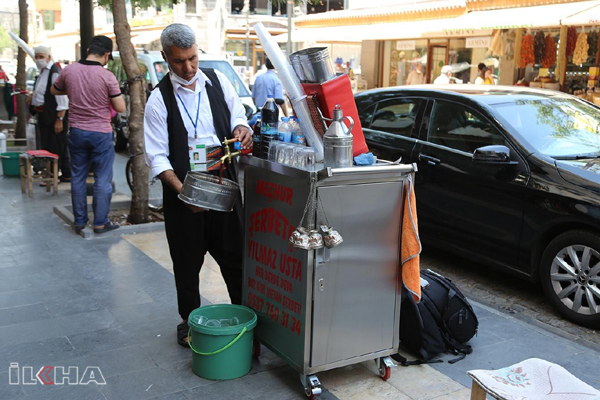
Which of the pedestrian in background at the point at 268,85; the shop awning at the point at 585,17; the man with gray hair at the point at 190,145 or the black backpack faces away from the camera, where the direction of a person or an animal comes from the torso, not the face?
the pedestrian in background

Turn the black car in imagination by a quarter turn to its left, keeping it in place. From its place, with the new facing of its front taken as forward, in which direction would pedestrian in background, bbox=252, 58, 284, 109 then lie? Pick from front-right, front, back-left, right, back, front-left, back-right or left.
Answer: left

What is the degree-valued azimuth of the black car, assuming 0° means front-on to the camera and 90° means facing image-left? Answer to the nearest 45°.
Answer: approximately 315°

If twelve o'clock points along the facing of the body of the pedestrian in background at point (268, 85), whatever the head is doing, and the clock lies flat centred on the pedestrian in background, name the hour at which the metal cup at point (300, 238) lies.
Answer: The metal cup is roughly at 6 o'clock from the pedestrian in background.

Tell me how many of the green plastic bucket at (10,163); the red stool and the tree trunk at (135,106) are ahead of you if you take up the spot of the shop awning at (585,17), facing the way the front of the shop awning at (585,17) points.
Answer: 3

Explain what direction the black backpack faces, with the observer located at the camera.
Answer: facing to the right of the viewer

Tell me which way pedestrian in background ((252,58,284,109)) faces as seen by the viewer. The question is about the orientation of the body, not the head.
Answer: away from the camera

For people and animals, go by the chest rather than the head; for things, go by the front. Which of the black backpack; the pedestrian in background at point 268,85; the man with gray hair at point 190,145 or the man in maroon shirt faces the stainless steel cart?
the man with gray hair

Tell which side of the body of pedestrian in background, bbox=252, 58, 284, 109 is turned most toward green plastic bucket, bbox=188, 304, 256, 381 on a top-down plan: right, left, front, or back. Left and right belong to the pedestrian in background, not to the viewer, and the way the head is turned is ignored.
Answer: back
